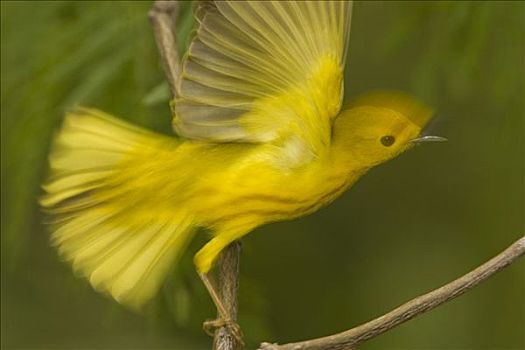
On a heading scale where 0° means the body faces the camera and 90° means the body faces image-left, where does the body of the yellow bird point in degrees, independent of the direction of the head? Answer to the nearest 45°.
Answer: approximately 270°
